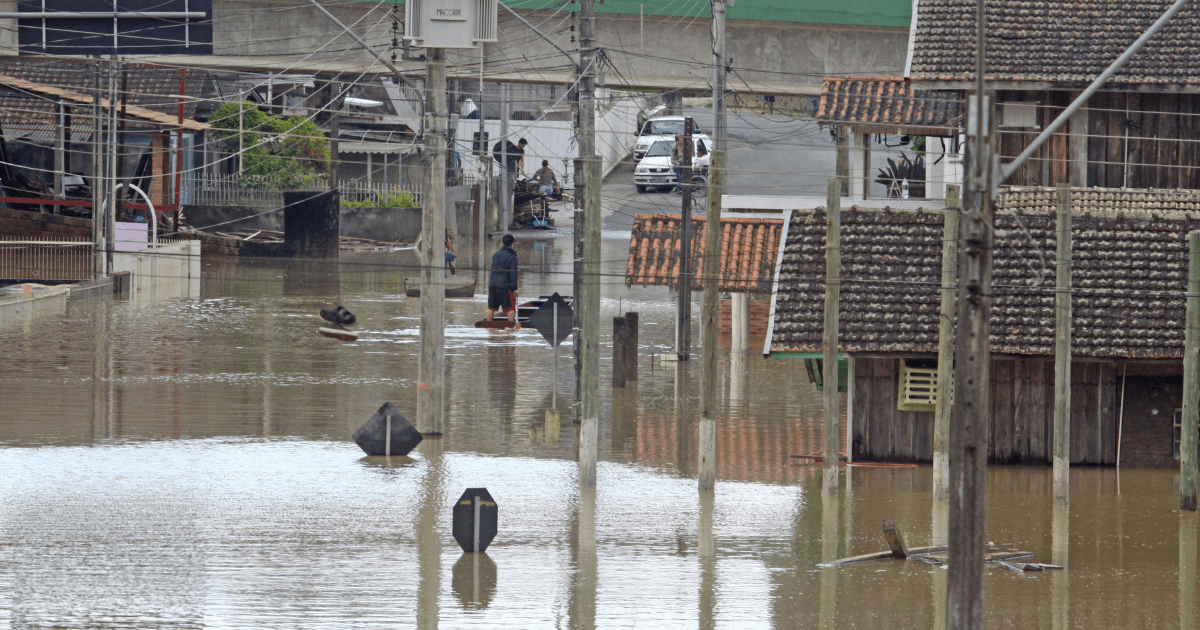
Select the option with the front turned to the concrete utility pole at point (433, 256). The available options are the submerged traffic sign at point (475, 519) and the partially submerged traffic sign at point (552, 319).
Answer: the submerged traffic sign at point (475, 519)

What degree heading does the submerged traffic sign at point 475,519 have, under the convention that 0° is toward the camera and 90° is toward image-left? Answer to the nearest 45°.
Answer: approximately 180°

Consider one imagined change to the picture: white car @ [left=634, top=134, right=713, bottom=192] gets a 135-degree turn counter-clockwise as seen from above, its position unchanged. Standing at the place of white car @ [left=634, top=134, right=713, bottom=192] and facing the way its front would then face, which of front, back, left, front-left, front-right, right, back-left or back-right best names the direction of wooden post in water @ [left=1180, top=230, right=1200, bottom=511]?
right

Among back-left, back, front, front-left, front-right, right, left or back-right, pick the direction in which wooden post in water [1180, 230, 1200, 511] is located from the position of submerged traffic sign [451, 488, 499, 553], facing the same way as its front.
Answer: right

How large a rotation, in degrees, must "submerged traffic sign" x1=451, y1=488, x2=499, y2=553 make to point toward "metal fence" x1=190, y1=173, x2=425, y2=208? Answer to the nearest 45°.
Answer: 0° — it already faces it

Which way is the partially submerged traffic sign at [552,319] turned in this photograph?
away from the camera

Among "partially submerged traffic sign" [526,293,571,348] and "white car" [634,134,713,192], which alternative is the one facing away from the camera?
the partially submerged traffic sign

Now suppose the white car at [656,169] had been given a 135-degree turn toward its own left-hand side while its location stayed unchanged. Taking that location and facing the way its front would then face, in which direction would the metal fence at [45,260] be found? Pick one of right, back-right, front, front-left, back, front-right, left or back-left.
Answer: back-right

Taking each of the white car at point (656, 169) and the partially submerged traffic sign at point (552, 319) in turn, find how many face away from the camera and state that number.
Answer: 1

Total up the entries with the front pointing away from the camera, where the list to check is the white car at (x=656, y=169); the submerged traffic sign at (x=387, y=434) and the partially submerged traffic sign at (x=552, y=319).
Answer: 2

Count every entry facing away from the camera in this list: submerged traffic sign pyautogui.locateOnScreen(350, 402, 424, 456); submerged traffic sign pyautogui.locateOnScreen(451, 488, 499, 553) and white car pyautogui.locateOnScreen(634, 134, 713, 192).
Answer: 2

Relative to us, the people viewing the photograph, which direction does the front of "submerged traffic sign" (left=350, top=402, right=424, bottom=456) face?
facing away from the viewer

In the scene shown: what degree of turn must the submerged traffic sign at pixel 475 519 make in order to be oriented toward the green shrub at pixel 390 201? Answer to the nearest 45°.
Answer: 0° — it already faces it

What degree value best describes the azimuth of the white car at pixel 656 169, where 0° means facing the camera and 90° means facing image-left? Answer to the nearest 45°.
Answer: approximately 45°

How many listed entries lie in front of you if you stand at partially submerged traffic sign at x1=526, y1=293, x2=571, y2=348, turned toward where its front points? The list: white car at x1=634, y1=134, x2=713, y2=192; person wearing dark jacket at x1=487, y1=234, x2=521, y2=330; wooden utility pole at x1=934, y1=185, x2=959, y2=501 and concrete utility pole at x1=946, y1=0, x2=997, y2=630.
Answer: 2

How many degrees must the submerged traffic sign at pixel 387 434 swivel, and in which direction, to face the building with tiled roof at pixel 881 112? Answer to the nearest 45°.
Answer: approximately 45° to its right

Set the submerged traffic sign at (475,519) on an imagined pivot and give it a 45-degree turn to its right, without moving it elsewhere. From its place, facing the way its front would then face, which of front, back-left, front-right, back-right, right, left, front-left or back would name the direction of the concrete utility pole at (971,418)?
right

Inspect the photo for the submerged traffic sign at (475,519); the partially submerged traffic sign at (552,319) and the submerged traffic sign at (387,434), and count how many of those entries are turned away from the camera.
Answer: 3

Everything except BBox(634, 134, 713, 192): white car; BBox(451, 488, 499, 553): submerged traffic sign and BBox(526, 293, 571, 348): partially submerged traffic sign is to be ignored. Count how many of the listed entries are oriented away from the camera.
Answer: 2

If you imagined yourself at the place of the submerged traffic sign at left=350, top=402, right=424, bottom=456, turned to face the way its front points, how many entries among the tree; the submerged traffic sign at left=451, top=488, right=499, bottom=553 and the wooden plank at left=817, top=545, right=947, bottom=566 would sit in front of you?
1
